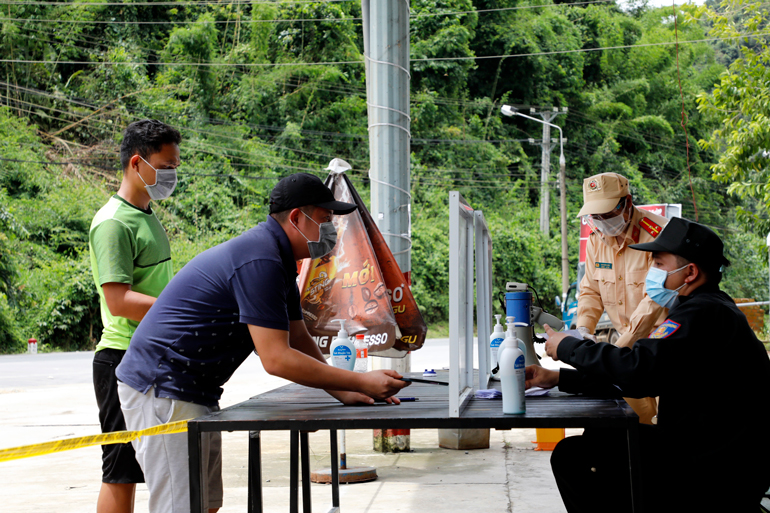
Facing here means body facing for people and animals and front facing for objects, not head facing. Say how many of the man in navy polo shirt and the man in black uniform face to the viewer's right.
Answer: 1

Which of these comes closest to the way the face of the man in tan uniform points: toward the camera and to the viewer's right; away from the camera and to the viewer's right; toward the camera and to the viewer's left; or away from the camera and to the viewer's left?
toward the camera and to the viewer's left

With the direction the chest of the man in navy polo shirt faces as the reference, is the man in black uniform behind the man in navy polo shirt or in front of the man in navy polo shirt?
in front

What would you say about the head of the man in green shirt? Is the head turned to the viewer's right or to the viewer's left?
to the viewer's right

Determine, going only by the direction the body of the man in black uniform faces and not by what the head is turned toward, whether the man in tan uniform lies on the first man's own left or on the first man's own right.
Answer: on the first man's own right

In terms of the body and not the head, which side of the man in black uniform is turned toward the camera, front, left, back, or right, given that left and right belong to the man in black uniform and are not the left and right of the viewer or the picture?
left

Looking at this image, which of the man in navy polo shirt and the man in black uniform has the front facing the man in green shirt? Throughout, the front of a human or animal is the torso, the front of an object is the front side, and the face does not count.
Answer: the man in black uniform

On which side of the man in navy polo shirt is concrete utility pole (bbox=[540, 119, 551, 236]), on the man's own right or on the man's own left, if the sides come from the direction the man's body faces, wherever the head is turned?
on the man's own left

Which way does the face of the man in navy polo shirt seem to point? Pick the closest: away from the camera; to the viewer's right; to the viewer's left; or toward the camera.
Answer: to the viewer's right

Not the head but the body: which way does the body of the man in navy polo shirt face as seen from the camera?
to the viewer's right

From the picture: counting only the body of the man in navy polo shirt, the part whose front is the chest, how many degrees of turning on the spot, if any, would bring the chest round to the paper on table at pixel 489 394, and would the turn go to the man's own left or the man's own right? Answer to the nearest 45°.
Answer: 0° — they already face it

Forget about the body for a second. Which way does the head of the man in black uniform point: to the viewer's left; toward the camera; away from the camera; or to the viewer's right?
to the viewer's left
